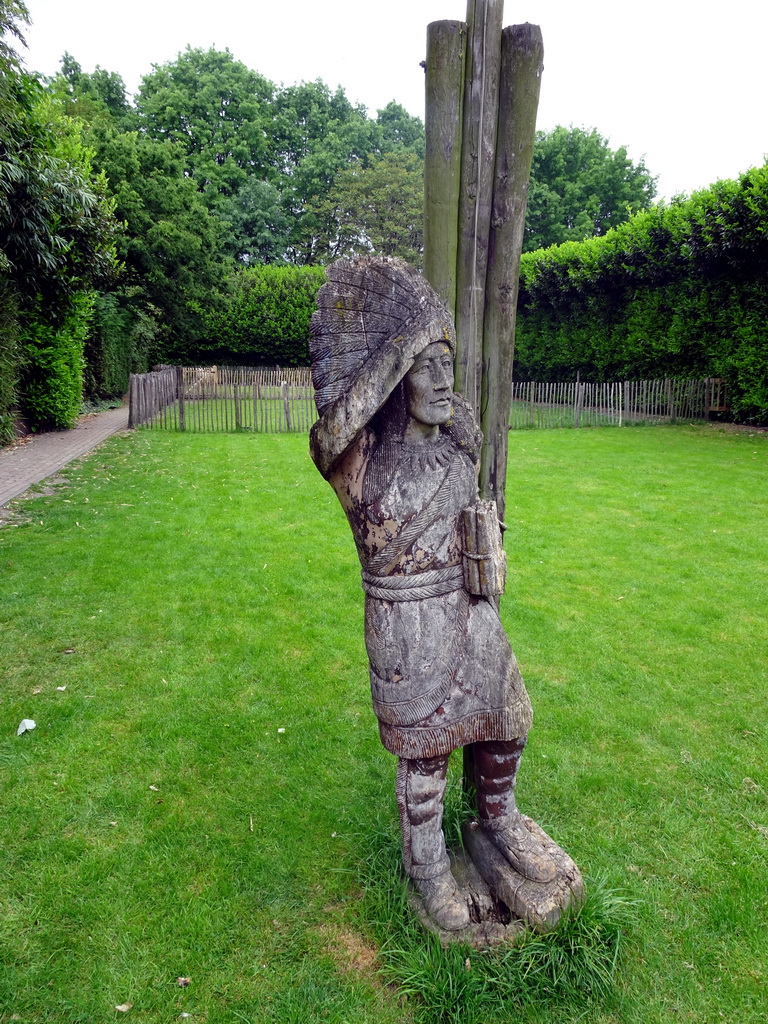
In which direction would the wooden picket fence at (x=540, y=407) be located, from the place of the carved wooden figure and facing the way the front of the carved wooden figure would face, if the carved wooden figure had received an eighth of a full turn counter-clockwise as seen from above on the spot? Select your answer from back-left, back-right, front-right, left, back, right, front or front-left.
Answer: left

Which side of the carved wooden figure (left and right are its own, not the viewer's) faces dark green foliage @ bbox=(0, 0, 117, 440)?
back

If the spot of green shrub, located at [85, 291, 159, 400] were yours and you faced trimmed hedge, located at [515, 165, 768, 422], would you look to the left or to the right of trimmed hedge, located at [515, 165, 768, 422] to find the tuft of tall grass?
right

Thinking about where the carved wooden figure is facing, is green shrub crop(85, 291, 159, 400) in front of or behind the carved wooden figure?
behind

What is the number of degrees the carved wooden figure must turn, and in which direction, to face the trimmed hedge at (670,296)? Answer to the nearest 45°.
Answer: approximately 135° to its left

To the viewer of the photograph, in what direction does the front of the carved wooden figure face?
facing the viewer and to the right of the viewer

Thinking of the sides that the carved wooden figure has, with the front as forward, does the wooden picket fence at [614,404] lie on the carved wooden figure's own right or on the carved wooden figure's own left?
on the carved wooden figure's own left

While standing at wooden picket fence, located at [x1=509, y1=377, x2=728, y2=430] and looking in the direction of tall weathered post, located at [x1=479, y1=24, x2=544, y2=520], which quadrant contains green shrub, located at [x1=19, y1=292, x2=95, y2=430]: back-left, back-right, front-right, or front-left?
front-right
